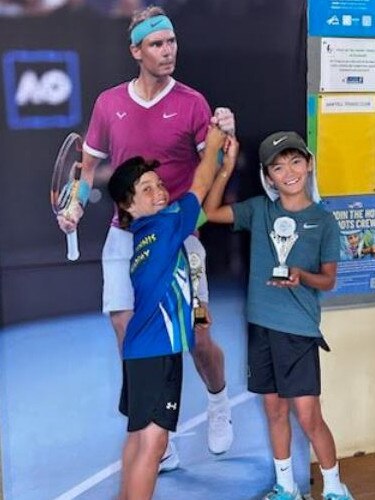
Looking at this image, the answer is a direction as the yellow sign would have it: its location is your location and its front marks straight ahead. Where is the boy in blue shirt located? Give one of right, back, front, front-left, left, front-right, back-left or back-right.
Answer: front-right

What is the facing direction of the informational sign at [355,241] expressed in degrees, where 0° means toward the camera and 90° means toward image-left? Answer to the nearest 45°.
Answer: approximately 0°
